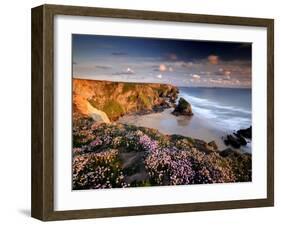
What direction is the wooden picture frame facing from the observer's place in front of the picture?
facing the viewer and to the right of the viewer
